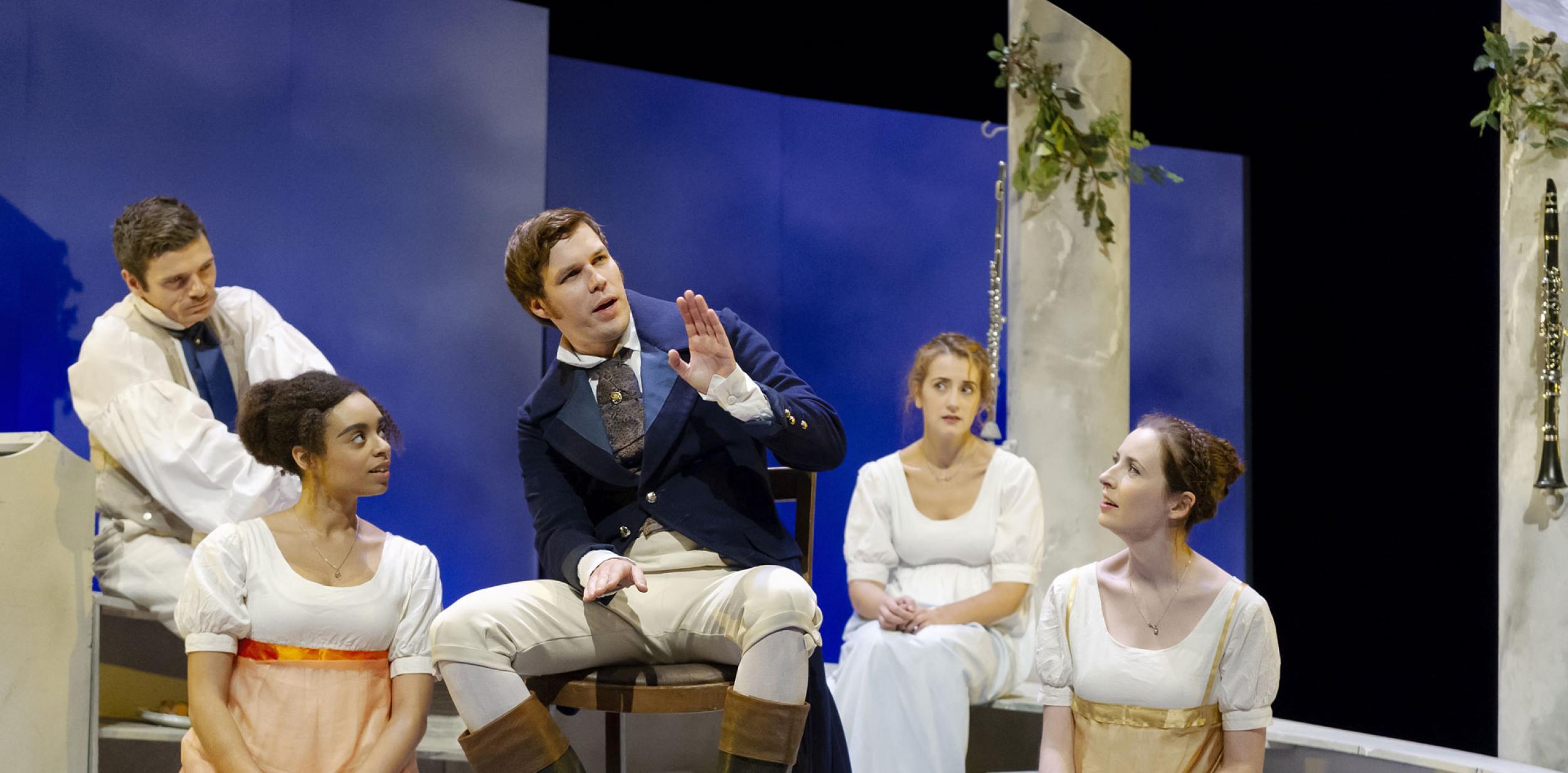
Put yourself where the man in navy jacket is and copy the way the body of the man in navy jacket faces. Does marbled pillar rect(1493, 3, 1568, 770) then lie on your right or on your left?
on your left

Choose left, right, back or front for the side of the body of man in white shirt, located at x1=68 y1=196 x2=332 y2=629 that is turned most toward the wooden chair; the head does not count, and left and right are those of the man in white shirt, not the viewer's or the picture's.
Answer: front

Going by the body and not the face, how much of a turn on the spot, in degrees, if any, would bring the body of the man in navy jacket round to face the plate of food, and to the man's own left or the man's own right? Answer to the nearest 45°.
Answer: approximately 135° to the man's own right

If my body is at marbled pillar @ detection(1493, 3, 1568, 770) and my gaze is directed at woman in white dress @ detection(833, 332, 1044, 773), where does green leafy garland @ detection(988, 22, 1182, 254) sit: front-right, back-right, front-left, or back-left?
front-right

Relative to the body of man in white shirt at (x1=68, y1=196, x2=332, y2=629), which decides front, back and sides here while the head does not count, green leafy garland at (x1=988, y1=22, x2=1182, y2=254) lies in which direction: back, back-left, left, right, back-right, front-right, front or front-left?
front-left

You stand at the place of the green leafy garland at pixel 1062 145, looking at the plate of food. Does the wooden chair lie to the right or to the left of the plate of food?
left

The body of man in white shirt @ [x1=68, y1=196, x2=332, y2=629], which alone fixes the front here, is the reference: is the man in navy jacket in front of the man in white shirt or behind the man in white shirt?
in front

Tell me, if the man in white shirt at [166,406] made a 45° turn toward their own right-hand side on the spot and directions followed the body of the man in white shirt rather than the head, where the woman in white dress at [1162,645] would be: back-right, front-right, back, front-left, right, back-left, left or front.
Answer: front-left

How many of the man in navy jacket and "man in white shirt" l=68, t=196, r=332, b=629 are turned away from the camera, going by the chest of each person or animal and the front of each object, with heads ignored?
0

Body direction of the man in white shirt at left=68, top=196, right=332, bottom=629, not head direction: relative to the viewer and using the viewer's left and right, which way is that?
facing the viewer and to the right of the viewer

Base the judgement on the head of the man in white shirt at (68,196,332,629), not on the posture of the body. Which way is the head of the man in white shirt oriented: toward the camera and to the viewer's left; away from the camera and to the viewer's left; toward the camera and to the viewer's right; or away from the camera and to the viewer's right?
toward the camera and to the viewer's right

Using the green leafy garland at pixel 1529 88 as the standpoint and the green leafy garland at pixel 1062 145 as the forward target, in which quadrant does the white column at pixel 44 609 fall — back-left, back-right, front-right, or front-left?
front-left

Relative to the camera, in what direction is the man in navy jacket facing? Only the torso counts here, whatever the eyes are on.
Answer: toward the camera
